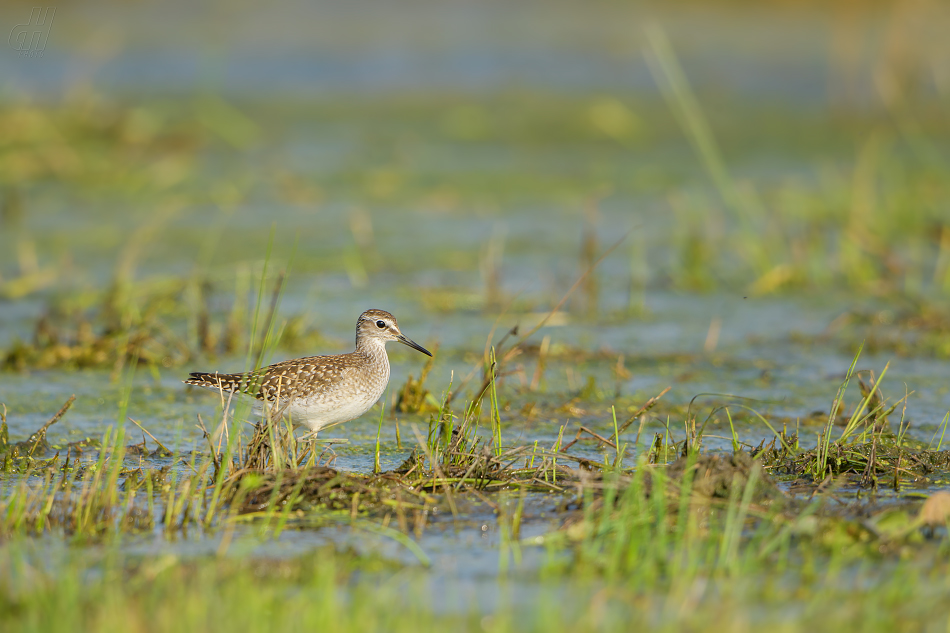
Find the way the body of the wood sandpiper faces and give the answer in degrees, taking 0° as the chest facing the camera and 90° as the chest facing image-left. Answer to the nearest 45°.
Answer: approximately 270°
